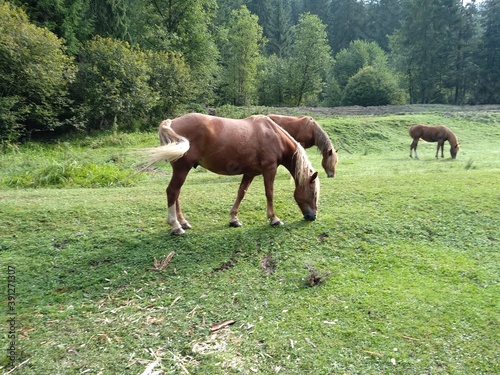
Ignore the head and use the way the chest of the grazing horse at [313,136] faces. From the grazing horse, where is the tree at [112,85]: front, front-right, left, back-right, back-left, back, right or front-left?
back-left

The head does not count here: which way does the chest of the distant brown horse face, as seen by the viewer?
to the viewer's right

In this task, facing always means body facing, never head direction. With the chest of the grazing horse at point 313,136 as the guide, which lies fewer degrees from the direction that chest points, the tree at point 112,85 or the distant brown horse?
the distant brown horse

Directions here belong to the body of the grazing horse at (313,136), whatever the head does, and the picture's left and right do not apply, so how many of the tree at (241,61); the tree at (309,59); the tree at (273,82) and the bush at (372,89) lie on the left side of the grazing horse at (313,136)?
4

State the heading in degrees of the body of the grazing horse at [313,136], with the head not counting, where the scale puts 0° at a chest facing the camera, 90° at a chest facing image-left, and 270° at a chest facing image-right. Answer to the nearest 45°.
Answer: approximately 270°

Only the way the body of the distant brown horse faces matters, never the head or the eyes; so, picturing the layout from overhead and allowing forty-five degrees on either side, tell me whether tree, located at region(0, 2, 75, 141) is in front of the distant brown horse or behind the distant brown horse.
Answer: behind

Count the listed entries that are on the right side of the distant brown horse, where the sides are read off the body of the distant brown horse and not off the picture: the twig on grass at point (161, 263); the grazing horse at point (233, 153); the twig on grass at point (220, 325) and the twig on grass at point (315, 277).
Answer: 4

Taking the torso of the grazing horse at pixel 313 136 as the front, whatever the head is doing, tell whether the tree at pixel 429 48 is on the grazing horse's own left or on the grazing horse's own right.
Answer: on the grazing horse's own left

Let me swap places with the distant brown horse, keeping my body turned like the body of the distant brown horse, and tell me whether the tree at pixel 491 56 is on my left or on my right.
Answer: on my left

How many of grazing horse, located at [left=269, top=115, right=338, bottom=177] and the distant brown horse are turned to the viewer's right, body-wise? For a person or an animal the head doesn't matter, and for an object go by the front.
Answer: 2

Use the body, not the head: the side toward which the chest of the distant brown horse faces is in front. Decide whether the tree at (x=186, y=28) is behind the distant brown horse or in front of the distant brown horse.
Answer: behind
